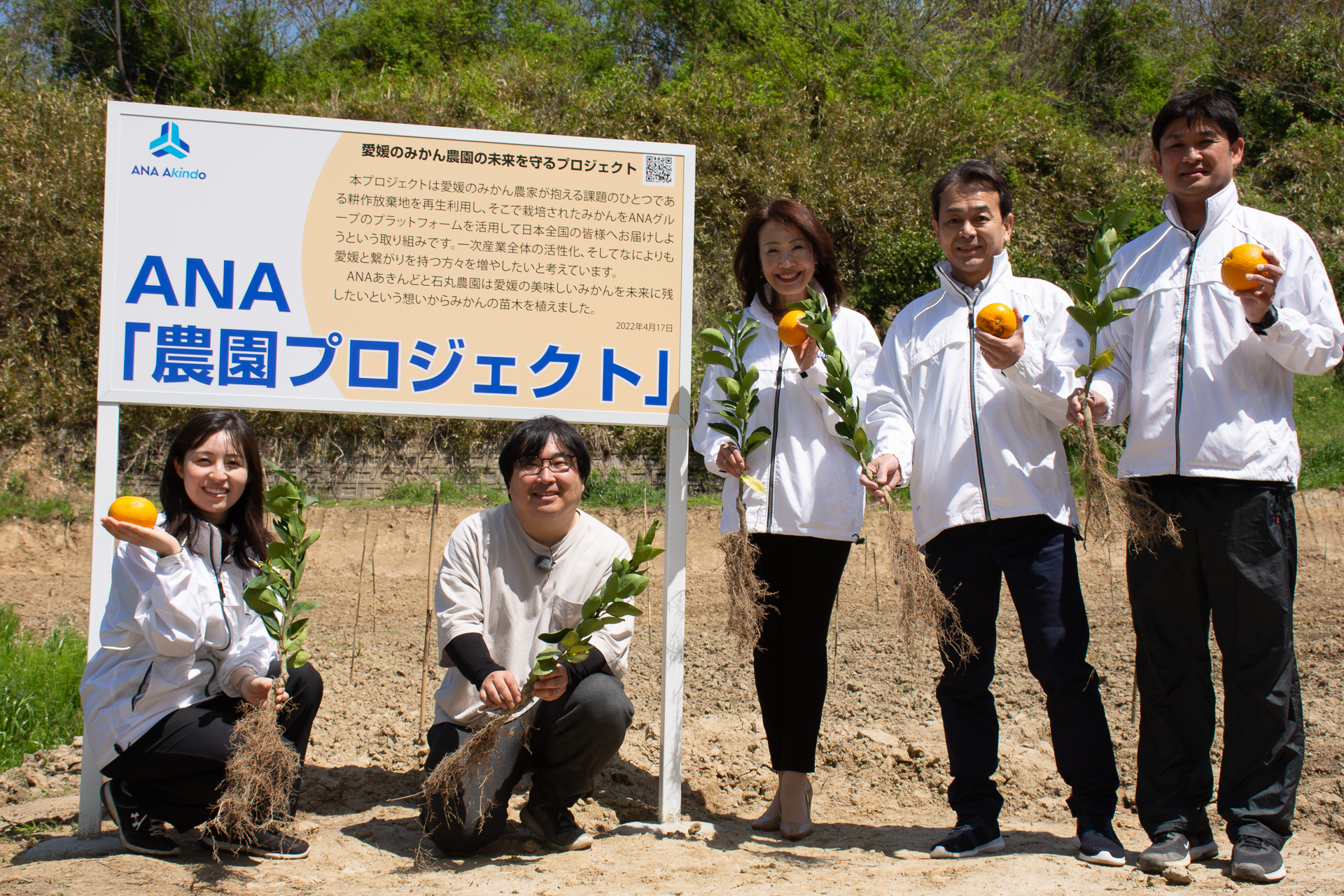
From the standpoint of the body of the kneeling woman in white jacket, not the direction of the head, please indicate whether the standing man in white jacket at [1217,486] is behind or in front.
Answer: in front

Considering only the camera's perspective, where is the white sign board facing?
facing the viewer

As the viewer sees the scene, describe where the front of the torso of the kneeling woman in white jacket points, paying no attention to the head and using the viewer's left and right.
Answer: facing the viewer and to the right of the viewer

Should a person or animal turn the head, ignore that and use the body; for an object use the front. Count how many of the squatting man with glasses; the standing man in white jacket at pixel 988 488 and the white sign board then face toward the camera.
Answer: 3

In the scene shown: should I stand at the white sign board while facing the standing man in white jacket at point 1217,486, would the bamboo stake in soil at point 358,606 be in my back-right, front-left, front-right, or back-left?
back-left

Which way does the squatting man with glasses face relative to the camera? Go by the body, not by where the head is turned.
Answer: toward the camera
